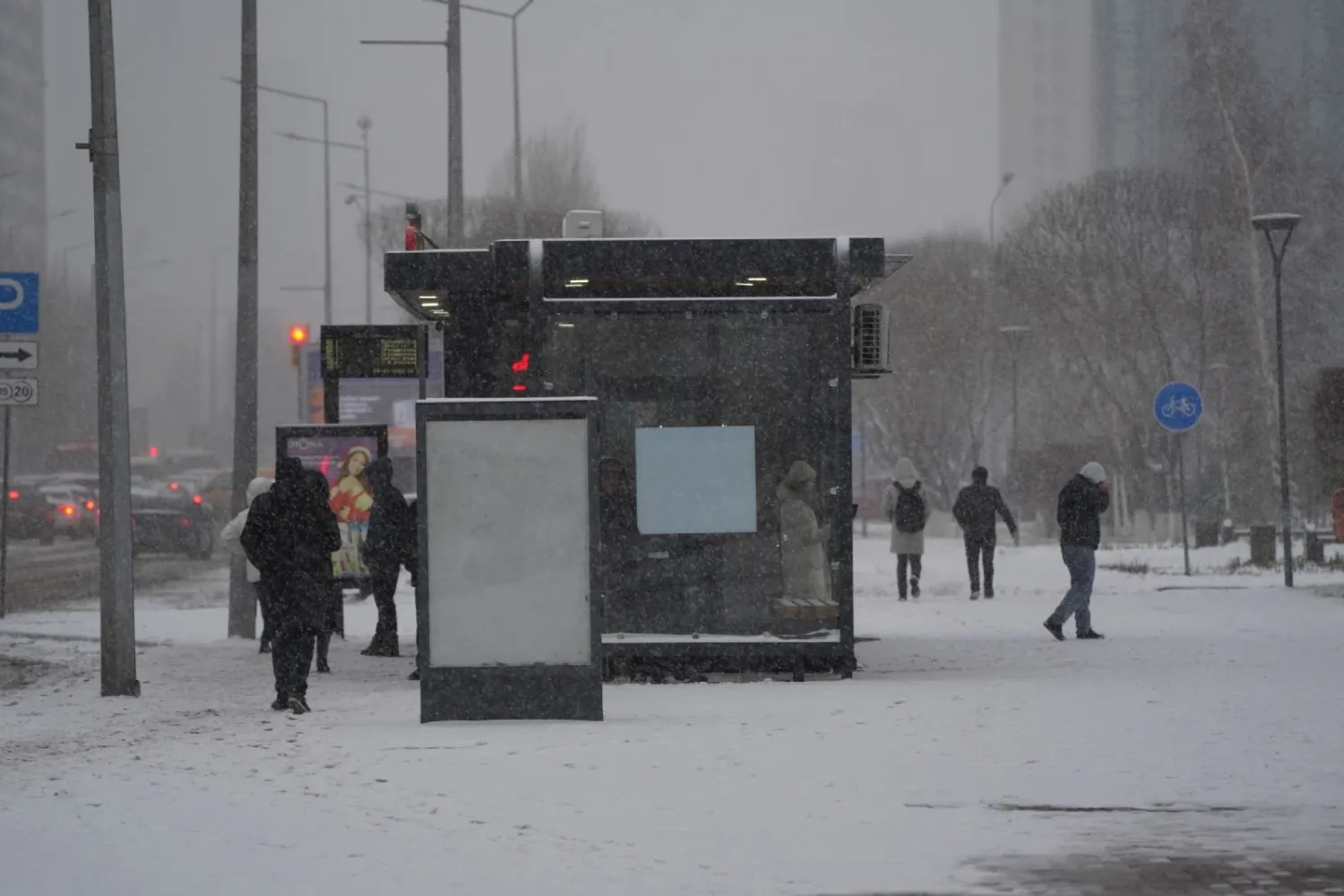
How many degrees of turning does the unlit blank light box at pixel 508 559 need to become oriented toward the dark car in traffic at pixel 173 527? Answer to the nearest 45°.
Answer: approximately 180°

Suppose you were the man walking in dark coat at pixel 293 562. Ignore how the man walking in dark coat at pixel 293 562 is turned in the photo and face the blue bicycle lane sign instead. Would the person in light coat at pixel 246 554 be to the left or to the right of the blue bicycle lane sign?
left

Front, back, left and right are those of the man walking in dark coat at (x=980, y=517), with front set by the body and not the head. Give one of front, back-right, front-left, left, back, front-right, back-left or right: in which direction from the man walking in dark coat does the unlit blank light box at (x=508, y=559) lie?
back

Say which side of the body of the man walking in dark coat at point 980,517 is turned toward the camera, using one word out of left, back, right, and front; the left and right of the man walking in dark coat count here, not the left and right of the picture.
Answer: back
